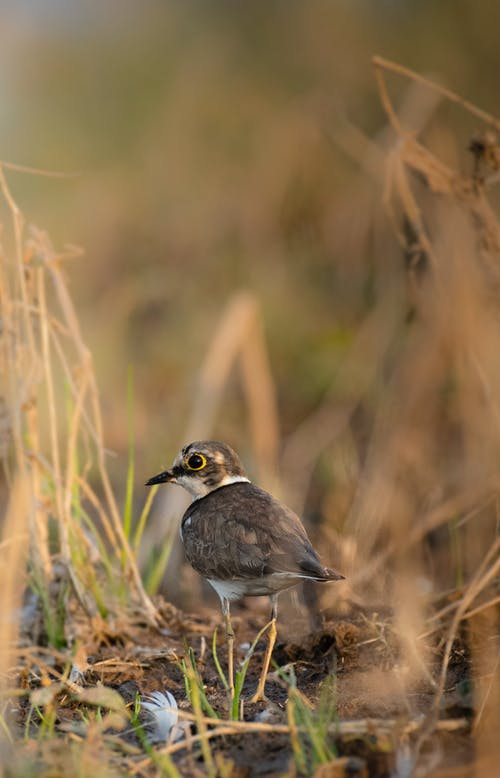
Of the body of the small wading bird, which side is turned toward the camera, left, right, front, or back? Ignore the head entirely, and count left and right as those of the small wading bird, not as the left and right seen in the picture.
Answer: left

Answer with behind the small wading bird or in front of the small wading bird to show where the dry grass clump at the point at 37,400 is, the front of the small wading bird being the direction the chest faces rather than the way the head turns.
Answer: in front
